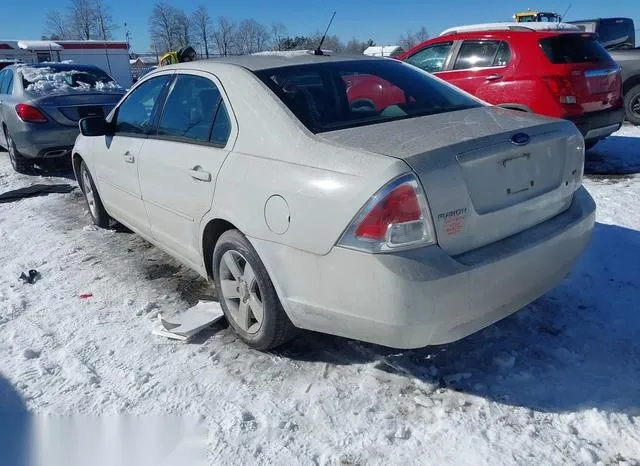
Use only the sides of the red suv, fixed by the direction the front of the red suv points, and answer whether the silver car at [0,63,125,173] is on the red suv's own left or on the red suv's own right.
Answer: on the red suv's own left

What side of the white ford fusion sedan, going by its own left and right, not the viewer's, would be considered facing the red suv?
right

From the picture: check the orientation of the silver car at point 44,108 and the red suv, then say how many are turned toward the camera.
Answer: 0

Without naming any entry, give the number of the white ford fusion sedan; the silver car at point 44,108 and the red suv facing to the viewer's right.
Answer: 0

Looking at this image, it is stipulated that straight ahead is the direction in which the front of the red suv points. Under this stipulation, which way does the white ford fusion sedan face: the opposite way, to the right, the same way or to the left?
the same way

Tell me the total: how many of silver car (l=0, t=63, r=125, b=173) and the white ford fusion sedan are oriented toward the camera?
0

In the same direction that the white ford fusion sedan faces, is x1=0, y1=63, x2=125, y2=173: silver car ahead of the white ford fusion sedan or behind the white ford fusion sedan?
ahead

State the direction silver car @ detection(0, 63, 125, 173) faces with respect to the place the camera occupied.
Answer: facing away from the viewer and to the left of the viewer

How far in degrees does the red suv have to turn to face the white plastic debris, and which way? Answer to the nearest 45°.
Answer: approximately 90° to its left

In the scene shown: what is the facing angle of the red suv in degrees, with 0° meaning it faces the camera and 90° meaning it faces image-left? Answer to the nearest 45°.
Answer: approximately 135°
